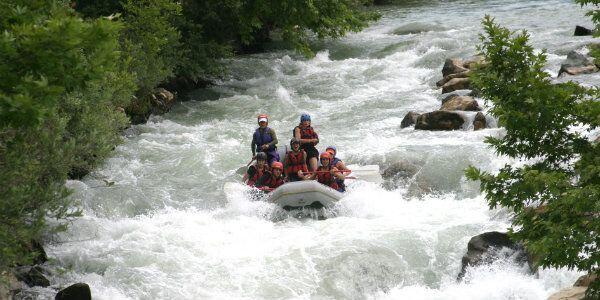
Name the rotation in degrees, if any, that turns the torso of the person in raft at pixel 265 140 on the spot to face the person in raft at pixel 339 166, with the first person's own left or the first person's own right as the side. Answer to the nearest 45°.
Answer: approximately 45° to the first person's own left

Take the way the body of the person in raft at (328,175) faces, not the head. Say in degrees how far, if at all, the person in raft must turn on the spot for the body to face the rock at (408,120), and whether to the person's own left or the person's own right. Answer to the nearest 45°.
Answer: approximately 135° to the person's own left

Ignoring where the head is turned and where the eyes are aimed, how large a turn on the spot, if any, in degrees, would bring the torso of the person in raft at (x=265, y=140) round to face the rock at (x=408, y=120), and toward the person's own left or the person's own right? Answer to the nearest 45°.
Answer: approximately 135° to the person's own left

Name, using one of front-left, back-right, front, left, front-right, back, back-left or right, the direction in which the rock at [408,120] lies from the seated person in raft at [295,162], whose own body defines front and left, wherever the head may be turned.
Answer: back-left

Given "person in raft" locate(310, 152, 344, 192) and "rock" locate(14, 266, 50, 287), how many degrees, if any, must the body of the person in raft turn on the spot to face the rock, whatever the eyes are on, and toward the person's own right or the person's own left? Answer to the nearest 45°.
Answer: approximately 45° to the person's own right

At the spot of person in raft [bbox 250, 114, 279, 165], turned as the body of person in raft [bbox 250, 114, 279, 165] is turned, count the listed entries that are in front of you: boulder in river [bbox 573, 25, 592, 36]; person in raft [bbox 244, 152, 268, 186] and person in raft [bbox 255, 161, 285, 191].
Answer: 2

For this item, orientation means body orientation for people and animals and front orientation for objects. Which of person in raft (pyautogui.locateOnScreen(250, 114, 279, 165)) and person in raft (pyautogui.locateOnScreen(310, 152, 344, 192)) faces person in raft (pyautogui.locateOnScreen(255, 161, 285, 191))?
person in raft (pyautogui.locateOnScreen(250, 114, 279, 165))

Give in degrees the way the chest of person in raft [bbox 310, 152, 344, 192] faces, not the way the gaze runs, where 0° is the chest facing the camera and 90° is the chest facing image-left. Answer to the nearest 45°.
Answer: approximately 0°

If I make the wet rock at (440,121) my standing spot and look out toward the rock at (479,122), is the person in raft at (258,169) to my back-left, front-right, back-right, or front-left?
back-right

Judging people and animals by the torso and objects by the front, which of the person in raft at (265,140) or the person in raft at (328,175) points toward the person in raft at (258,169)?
the person in raft at (265,140)

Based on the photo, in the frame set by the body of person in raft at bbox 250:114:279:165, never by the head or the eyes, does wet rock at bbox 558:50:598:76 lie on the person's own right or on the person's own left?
on the person's own left
